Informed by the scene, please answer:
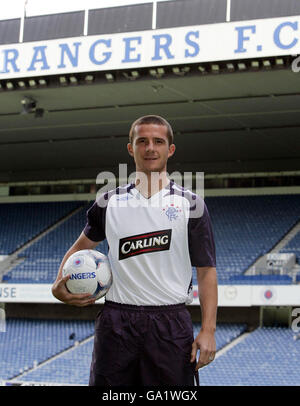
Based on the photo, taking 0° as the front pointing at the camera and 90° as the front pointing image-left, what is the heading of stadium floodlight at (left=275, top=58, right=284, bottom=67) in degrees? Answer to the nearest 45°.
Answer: approximately 0°

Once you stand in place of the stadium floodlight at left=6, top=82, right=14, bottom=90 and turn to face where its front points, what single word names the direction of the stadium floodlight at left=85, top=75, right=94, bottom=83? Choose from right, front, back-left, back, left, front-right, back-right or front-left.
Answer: front-left

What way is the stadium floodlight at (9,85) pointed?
toward the camera

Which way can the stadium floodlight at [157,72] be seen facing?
toward the camera

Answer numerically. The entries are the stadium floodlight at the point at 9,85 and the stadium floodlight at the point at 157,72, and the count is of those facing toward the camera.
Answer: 2

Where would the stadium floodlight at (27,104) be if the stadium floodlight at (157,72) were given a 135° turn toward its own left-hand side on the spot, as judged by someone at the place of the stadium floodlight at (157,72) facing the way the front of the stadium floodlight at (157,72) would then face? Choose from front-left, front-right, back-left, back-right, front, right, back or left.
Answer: left

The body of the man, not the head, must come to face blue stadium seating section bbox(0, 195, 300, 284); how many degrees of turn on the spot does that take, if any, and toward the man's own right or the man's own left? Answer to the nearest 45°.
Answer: approximately 180°

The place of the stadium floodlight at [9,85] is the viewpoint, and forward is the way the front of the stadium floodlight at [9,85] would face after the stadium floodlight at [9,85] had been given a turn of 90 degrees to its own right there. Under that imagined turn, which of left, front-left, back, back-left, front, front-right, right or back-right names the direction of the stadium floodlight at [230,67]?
back-left

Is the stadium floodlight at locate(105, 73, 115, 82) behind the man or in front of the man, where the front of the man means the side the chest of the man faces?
behind
